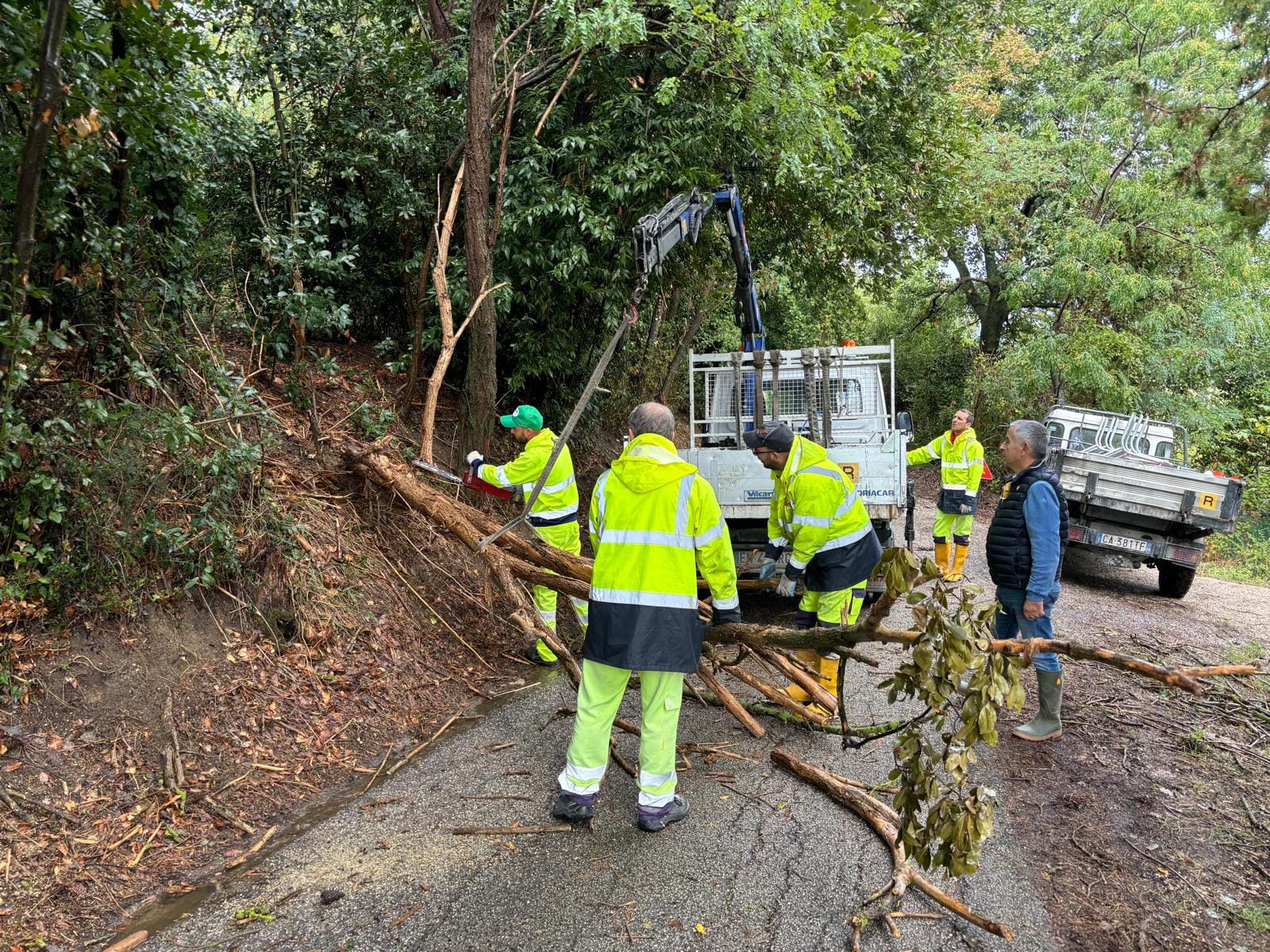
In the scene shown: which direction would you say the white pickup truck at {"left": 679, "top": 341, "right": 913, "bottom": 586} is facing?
away from the camera

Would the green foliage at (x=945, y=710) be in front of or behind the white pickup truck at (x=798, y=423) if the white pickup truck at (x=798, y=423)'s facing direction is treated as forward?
behind

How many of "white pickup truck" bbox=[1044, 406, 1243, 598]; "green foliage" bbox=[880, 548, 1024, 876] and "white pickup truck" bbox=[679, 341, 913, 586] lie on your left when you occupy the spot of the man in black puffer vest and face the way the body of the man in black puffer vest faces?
1

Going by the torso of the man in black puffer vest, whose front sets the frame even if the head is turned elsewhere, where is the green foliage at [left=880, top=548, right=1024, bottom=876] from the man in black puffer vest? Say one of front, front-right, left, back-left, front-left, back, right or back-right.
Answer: left

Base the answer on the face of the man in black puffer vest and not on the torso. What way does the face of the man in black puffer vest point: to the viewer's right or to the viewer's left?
to the viewer's left

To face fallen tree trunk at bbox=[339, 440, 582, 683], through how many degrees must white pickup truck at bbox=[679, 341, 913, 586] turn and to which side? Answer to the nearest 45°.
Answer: approximately 135° to its left

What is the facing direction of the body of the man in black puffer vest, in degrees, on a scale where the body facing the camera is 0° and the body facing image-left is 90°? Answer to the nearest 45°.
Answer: approximately 90°

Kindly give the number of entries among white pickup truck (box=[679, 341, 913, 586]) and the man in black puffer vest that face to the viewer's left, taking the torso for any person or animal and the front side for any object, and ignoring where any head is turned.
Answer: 1

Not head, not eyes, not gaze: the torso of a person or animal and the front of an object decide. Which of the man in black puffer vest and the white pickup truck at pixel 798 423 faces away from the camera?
the white pickup truck

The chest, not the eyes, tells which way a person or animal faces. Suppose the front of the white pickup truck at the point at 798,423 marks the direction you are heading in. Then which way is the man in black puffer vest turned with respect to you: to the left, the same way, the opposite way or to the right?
to the left
